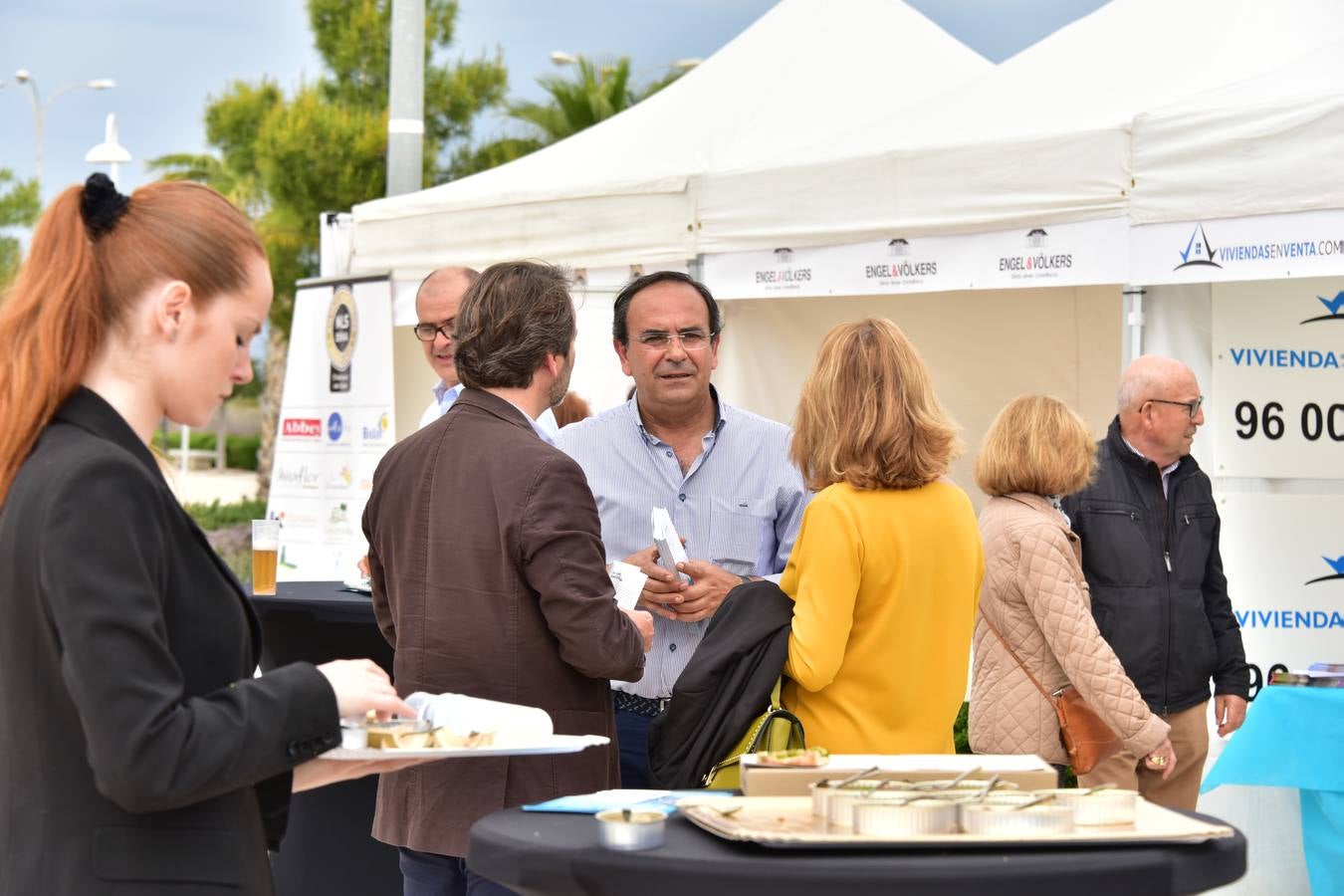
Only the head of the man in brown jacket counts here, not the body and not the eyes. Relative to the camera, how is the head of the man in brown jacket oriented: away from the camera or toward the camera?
away from the camera

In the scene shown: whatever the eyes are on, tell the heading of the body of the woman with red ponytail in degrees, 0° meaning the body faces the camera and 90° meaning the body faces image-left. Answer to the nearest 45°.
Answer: approximately 270°

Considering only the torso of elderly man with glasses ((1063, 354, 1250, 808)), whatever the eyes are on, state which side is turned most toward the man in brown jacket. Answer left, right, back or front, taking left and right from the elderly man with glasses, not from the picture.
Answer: right

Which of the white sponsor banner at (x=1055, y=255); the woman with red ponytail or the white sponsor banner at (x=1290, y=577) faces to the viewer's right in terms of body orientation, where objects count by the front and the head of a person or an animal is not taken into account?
the woman with red ponytail

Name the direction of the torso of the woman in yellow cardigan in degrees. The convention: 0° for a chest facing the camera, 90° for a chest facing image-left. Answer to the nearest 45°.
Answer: approximately 135°

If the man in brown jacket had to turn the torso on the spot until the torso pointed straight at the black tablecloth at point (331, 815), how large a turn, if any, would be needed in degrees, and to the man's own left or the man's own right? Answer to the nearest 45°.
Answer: approximately 45° to the man's own left

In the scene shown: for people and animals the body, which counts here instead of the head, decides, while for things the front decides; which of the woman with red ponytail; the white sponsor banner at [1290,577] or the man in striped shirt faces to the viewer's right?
the woman with red ponytail

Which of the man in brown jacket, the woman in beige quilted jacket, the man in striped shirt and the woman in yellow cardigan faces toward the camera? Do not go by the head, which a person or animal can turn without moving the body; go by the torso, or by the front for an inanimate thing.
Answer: the man in striped shirt

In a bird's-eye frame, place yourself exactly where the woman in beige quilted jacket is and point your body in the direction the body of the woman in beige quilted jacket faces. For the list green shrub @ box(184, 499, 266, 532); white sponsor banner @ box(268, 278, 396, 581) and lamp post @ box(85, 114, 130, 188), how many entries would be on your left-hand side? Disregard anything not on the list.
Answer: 3

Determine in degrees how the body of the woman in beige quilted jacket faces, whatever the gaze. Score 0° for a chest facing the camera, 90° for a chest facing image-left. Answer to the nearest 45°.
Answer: approximately 225°

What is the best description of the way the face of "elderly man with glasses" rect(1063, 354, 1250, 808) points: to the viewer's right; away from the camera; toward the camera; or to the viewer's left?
to the viewer's right

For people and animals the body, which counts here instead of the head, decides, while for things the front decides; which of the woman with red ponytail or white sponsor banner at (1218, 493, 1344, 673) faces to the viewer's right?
the woman with red ponytail

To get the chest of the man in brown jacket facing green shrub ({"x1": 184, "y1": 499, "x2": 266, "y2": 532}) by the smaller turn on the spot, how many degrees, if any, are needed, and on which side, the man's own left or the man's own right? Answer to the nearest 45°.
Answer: approximately 45° to the man's own left
